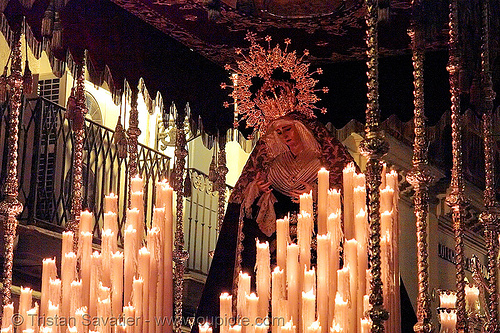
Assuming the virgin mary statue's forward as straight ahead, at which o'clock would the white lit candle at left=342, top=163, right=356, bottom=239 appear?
The white lit candle is roughly at 10 o'clock from the virgin mary statue.

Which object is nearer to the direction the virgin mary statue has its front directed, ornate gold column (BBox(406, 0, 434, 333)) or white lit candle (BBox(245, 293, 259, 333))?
the white lit candle

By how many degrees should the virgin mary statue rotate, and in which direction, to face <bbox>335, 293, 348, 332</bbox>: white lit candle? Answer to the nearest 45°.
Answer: approximately 45° to its left

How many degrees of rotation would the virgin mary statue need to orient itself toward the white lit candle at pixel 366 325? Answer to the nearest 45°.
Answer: approximately 45° to its left

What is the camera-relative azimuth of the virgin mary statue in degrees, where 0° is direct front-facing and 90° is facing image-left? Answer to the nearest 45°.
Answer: approximately 45°

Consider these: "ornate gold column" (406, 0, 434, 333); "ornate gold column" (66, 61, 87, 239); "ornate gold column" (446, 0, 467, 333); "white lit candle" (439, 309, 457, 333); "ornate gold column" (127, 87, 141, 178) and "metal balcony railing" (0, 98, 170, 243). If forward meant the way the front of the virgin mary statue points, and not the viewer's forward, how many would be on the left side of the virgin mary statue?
3

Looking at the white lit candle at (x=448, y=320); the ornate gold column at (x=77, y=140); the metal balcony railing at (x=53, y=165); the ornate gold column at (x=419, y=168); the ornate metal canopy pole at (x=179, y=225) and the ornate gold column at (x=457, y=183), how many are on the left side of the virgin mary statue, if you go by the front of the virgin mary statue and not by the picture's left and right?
3

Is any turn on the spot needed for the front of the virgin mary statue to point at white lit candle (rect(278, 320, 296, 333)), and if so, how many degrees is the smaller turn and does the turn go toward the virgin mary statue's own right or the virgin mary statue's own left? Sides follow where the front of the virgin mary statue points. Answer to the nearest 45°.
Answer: approximately 45° to the virgin mary statue's own left
